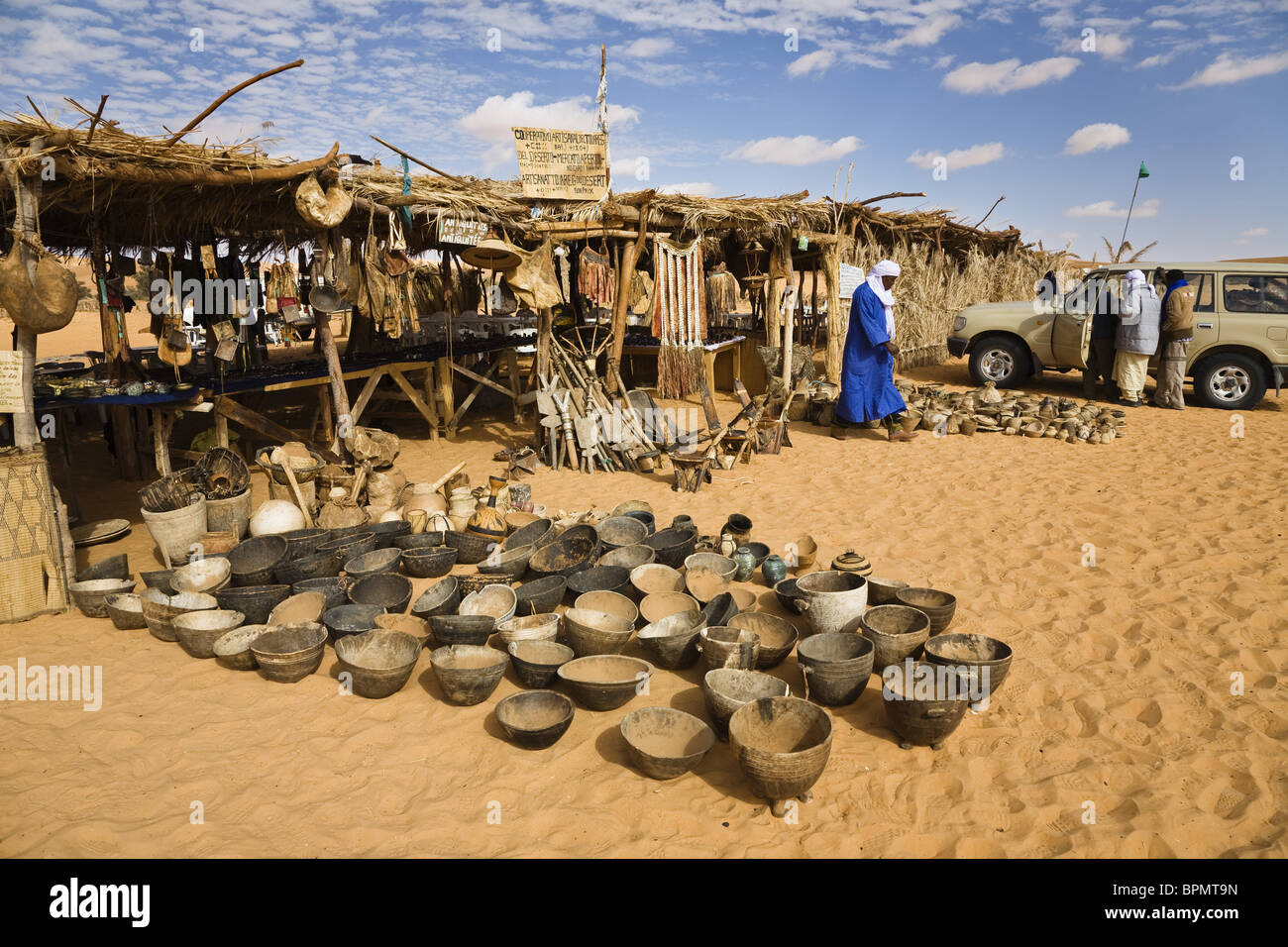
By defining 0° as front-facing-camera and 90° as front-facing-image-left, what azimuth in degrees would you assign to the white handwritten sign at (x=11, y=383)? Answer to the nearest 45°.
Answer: approximately 0°

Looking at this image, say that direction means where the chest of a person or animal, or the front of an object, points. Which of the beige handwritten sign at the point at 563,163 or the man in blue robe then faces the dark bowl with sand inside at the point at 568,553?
the beige handwritten sign

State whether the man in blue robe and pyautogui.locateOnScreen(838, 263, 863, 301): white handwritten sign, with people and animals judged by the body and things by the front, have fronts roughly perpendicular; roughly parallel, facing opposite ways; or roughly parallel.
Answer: roughly perpendicular

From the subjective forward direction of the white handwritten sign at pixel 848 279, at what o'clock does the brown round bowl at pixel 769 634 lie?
The brown round bowl is roughly at 12 o'clock from the white handwritten sign.
